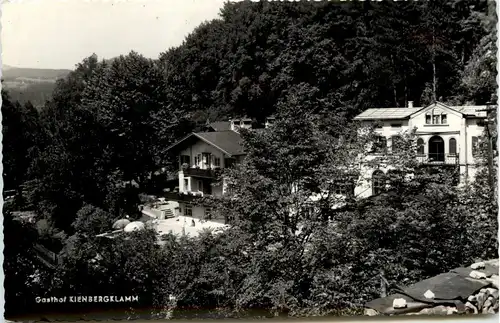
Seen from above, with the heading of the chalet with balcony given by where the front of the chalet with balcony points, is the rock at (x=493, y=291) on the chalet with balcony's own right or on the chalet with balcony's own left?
on the chalet with balcony's own left

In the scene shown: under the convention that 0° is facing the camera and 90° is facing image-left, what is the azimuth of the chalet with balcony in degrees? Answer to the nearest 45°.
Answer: approximately 45°

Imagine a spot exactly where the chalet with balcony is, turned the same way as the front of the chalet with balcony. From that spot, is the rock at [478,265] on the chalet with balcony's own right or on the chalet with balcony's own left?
on the chalet with balcony's own left

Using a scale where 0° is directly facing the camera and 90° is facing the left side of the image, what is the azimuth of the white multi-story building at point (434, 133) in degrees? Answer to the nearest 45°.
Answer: approximately 0°
